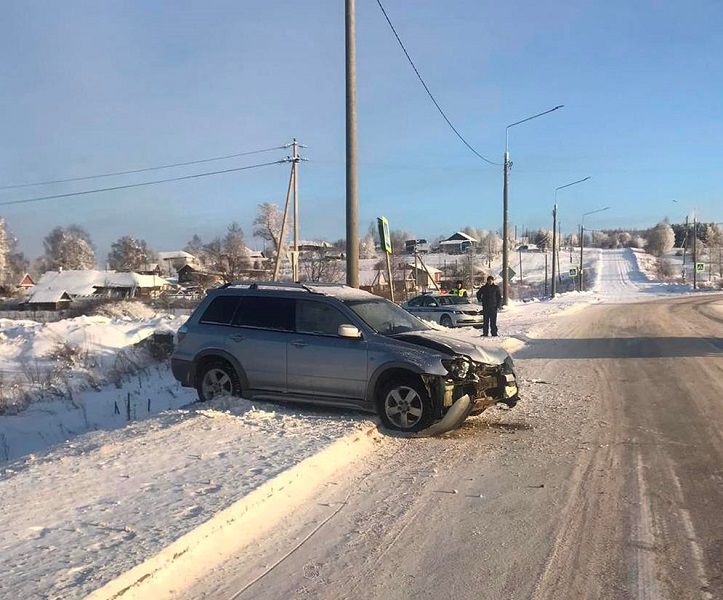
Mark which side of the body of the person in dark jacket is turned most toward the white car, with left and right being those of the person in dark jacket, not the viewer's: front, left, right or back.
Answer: back

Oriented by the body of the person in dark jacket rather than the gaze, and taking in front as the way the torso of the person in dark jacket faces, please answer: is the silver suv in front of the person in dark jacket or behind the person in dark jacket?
in front

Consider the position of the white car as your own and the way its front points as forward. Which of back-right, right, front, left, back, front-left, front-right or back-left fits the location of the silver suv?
front-right

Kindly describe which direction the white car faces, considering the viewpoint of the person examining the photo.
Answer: facing the viewer and to the right of the viewer

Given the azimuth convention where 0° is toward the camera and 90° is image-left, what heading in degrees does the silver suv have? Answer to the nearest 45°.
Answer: approximately 315°

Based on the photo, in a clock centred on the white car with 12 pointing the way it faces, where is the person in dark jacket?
The person in dark jacket is roughly at 1 o'clock from the white car.

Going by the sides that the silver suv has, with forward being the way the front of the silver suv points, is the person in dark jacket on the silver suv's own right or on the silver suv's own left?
on the silver suv's own left

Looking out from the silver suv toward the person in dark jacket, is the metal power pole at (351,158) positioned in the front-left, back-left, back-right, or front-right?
front-left

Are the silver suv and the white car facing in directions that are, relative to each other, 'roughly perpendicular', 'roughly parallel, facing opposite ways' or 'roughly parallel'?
roughly parallel

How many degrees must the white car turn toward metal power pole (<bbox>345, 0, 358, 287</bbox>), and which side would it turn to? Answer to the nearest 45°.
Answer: approximately 45° to its right

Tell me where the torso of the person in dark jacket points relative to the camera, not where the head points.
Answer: toward the camera

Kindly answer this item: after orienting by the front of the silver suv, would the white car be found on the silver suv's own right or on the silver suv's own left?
on the silver suv's own left

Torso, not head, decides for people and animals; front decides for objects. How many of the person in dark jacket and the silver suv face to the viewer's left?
0
